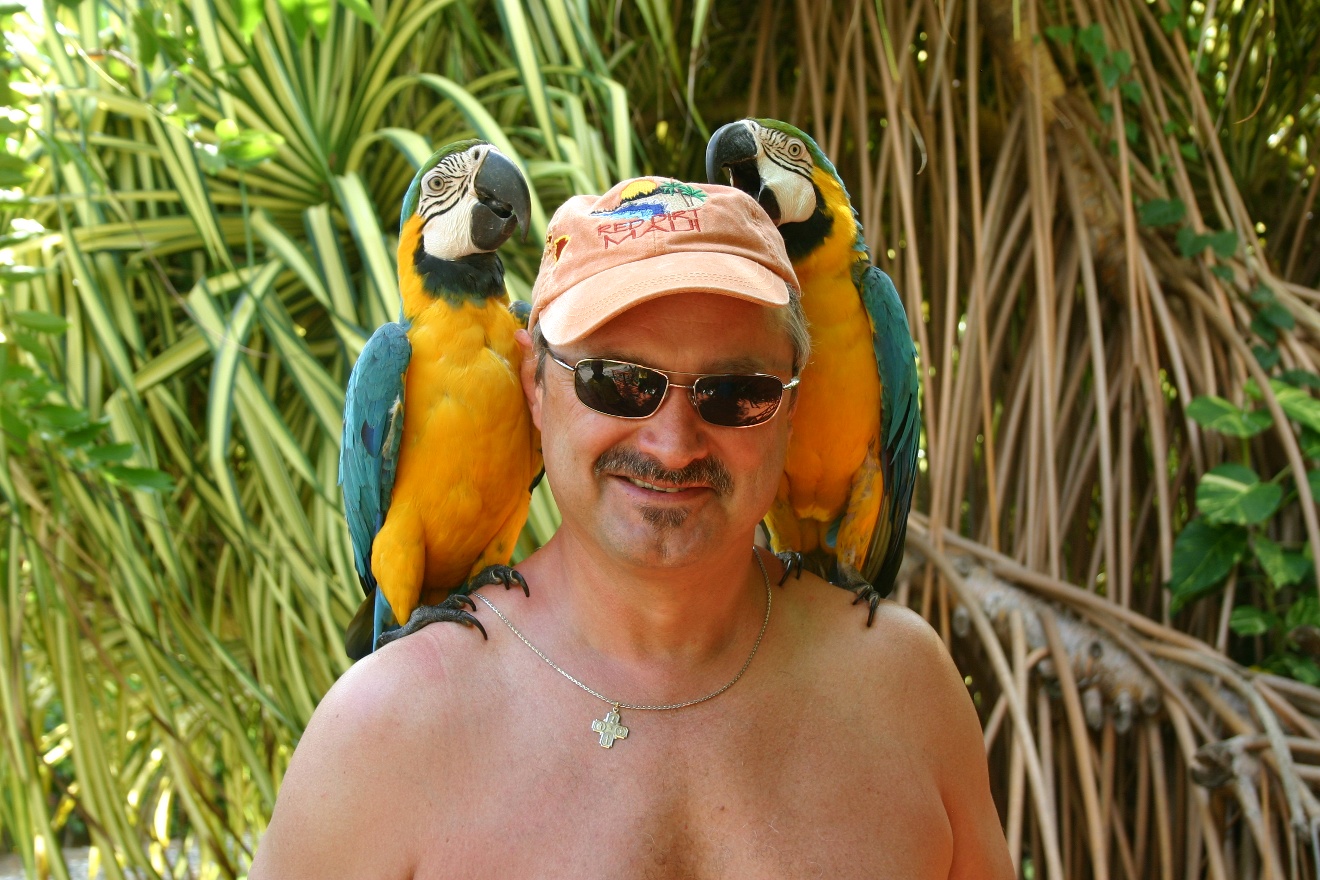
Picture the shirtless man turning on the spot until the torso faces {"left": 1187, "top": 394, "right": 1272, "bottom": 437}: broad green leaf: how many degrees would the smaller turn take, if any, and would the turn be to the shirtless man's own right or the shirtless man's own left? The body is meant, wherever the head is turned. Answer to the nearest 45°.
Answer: approximately 135° to the shirtless man's own left

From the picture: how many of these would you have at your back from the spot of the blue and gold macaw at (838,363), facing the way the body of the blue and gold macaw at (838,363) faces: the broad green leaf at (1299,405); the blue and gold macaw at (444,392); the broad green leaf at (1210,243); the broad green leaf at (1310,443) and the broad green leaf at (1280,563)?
4

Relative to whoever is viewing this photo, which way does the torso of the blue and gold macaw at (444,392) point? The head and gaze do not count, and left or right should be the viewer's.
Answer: facing the viewer and to the right of the viewer

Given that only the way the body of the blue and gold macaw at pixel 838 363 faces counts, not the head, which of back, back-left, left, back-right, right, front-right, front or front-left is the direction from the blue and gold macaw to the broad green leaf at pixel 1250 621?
back

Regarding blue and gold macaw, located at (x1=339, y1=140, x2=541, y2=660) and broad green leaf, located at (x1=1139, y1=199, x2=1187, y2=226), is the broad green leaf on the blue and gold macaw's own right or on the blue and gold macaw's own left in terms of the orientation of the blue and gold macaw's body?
on the blue and gold macaw's own left

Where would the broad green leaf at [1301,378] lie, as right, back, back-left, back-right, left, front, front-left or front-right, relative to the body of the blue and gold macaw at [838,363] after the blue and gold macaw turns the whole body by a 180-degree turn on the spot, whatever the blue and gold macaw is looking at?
front

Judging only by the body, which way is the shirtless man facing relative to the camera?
toward the camera

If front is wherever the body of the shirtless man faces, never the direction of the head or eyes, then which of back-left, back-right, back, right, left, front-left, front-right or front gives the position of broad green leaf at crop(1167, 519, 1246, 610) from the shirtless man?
back-left

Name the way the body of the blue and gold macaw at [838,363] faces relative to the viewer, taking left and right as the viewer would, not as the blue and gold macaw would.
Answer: facing the viewer and to the left of the viewer
